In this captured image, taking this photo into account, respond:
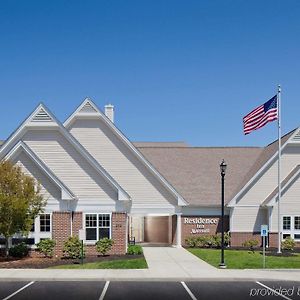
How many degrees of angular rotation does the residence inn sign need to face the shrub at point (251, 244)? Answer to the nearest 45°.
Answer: approximately 45° to its left

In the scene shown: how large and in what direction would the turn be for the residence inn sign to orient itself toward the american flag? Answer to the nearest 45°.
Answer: approximately 45° to its left

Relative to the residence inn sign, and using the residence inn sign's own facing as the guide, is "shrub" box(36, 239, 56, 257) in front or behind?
in front

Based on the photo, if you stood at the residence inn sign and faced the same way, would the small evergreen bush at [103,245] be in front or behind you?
in front

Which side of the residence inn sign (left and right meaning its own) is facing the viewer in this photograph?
front

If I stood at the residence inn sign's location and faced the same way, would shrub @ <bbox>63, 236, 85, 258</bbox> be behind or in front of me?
in front
